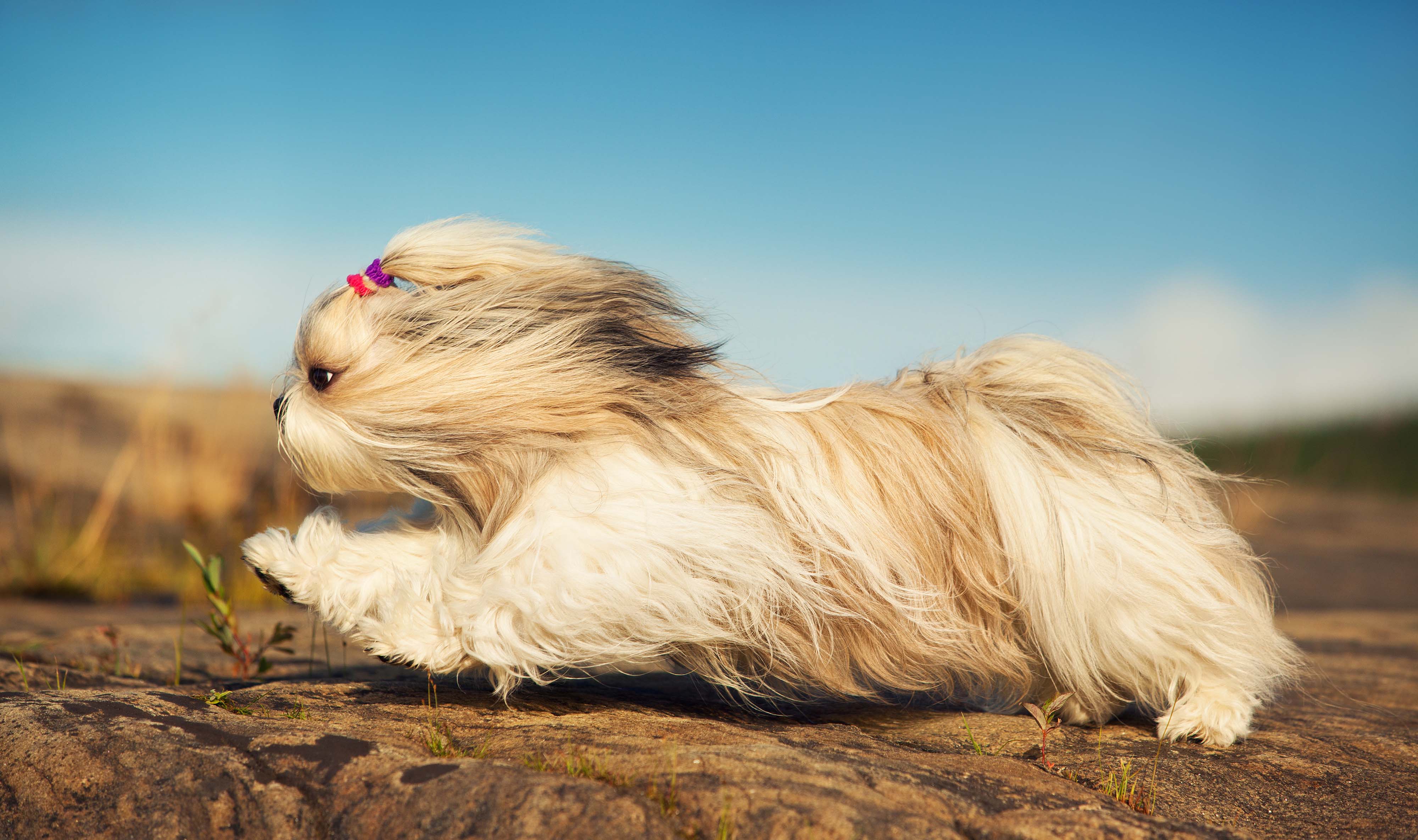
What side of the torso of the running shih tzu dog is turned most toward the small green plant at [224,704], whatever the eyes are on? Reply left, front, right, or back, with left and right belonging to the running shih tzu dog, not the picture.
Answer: front

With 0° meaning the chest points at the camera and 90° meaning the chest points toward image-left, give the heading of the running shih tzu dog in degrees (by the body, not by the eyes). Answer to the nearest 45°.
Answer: approximately 90°

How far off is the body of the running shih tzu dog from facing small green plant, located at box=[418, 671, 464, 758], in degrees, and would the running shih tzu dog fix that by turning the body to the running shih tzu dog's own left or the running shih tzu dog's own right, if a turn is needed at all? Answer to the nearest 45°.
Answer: approximately 45° to the running shih tzu dog's own left

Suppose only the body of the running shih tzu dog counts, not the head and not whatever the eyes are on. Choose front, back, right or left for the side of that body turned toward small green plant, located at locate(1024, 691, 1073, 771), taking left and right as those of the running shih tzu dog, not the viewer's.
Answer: back
